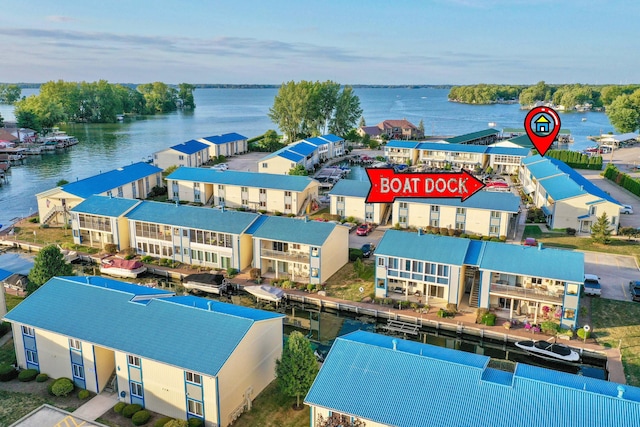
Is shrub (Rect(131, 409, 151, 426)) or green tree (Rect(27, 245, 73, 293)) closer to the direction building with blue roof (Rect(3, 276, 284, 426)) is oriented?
the shrub

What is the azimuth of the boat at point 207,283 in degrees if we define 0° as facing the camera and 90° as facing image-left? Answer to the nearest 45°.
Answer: approximately 135°

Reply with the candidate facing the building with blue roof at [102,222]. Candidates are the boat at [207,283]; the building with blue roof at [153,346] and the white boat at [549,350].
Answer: the boat

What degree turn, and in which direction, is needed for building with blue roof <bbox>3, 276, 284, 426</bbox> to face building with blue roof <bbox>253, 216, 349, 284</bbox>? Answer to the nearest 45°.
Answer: approximately 180°

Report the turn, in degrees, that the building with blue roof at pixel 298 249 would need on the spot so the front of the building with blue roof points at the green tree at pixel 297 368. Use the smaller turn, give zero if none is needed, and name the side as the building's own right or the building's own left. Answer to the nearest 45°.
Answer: approximately 45° to the building's own left

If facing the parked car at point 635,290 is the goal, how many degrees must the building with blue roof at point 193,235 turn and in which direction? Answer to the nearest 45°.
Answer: approximately 90° to its left

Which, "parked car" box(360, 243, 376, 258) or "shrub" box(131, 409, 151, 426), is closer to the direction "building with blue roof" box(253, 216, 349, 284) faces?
the shrub

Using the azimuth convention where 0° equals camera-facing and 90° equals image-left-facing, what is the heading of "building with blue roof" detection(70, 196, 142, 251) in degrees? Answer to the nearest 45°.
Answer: approximately 45°

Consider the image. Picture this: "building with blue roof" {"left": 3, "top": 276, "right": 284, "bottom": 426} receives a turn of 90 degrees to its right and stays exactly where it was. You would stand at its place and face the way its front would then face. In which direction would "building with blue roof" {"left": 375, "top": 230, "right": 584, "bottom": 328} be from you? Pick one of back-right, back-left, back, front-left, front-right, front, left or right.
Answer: back-right

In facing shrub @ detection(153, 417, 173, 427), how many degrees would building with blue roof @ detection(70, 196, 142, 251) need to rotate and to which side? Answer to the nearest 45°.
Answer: approximately 45° to its left

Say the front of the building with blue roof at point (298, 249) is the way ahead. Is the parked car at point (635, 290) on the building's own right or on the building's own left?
on the building's own left

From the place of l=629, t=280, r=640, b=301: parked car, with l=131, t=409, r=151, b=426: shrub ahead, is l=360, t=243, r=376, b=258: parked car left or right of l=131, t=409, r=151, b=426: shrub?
right
